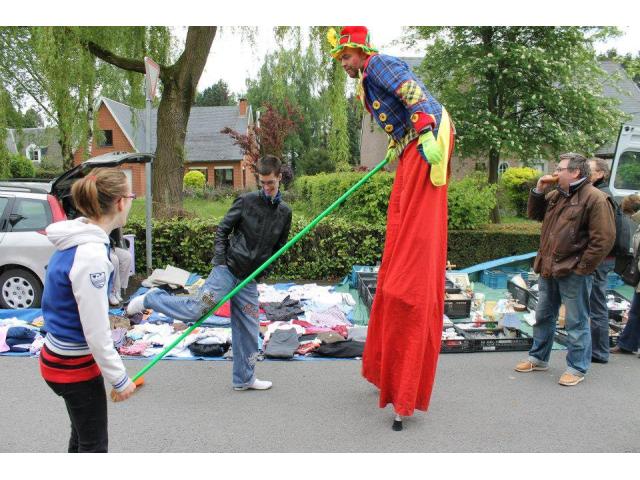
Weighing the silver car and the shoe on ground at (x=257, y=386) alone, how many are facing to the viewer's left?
1

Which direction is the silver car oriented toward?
to the viewer's left

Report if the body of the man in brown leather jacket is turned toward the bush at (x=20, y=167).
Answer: no

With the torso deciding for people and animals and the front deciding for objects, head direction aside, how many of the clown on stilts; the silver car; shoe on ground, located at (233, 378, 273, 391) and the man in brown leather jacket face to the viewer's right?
1

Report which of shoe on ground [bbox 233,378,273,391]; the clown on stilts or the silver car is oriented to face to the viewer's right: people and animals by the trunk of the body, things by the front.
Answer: the shoe on ground

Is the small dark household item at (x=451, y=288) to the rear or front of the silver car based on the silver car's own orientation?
to the rear

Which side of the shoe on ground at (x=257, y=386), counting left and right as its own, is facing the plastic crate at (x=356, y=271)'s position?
left

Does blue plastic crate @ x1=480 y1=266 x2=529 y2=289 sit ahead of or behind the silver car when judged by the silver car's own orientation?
behind

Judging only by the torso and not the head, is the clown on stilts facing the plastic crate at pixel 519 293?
no

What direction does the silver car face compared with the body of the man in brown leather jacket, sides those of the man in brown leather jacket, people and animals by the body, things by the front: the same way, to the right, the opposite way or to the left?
the same way

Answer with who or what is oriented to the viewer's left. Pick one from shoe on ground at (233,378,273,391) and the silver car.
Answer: the silver car

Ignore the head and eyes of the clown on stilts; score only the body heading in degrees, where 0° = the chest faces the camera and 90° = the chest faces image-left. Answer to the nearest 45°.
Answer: approximately 45°

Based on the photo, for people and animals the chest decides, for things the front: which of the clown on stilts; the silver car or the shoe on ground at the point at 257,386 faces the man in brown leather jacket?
the shoe on ground

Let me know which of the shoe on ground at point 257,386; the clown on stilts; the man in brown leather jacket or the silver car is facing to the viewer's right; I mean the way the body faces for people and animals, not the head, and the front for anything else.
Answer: the shoe on ground

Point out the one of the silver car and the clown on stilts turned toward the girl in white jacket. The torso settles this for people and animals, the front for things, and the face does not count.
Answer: the clown on stilts

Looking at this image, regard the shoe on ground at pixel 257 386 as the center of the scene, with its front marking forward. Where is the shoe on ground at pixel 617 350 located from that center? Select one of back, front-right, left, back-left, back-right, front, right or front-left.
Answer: front

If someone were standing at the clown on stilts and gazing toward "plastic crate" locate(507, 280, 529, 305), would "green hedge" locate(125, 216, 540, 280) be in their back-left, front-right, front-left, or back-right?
front-left

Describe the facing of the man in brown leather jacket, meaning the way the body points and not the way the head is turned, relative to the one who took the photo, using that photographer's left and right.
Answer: facing the viewer and to the left of the viewer

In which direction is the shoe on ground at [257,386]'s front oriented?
to the viewer's right

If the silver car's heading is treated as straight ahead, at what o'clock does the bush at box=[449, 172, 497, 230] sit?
The bush is roughly at 6 o'clock from the silver car.
